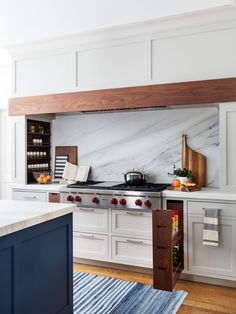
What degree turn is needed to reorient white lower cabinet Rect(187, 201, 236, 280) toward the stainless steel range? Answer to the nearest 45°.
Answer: approximately 90° to its right

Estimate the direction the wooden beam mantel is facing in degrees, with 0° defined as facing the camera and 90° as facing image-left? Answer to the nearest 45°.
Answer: approximately 45°

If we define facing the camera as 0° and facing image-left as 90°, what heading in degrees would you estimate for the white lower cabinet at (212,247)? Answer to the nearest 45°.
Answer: approximately 0°

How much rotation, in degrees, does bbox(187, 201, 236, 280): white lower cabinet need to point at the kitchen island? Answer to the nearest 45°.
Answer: approximately 45° to its right
